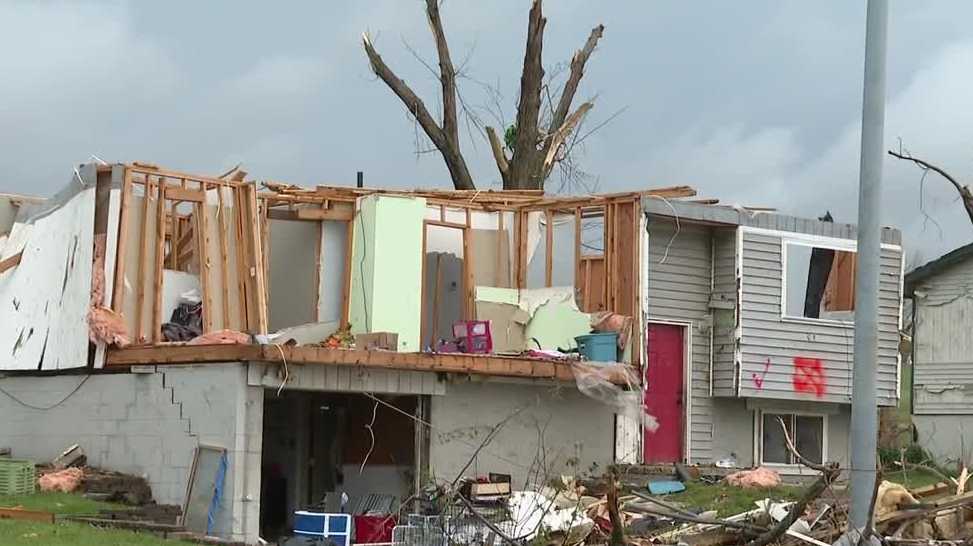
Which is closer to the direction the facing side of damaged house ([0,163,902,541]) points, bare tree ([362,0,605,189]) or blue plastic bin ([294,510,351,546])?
the blue plastic bin

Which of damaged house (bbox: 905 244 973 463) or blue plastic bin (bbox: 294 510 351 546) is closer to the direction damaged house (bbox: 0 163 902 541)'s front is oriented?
the blue plastic bin

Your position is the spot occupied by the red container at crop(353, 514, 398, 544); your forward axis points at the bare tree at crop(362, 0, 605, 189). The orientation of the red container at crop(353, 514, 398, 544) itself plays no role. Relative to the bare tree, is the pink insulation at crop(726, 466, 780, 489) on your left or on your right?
right

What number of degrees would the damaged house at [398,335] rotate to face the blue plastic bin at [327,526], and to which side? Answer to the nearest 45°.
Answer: approximately 45° to its right

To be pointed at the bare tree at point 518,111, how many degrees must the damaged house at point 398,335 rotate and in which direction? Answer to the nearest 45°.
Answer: approximately 135° to its left

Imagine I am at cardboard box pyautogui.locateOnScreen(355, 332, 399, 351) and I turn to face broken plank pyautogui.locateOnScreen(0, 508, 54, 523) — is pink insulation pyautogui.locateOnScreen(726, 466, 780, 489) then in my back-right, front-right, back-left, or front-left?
back-left

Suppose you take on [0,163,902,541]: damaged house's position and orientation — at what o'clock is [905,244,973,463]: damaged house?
[905,244,973,463]: damaged house is roughly at 9 o'clock from [0,163,902,541]: damaged house.

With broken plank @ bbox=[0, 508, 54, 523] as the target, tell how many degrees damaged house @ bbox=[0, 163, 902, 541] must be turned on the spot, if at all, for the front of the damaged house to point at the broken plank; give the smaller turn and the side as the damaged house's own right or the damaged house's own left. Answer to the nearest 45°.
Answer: approximately 90° to the damaged house's own right

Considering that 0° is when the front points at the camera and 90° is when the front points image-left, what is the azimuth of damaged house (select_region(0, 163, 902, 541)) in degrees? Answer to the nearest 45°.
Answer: approximately 315°

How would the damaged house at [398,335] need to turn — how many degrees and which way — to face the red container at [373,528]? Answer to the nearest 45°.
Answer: approximately 45° to its right
